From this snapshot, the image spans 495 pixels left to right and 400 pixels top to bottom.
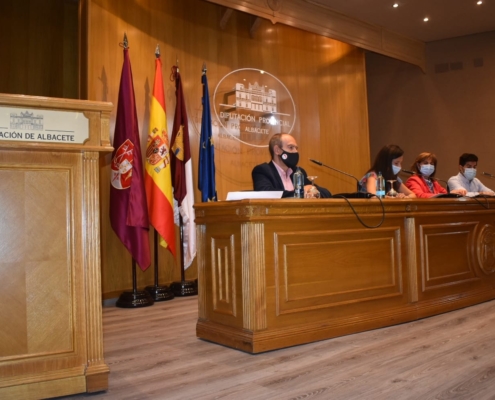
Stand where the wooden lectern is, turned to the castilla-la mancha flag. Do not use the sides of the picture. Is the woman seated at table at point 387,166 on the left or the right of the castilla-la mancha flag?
right

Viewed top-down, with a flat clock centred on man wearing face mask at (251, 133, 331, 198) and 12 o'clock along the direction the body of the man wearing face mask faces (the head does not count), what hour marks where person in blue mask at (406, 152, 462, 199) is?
The person in blue mask is roughly at 9 o'clock from the man wearing face mask.

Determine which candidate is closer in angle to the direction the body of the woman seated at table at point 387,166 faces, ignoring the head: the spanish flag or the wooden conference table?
the wooden conference table

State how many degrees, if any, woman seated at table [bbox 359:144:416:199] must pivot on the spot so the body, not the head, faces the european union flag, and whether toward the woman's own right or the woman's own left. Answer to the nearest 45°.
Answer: approximately 135° to the woman's own right

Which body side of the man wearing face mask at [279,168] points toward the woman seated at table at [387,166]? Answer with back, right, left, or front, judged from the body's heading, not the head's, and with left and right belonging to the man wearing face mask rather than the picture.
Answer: left

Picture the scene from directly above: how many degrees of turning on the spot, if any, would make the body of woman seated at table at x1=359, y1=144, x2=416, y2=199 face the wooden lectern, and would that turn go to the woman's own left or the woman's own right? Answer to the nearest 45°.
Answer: approximately 90° to the woman's own right

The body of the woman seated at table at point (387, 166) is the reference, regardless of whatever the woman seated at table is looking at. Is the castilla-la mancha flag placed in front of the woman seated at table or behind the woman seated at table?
behind

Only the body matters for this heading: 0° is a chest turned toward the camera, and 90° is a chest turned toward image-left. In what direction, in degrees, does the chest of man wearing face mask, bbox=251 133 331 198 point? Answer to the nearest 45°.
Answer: approximately 315°

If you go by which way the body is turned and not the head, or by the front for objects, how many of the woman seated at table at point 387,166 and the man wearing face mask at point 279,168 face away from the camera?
0

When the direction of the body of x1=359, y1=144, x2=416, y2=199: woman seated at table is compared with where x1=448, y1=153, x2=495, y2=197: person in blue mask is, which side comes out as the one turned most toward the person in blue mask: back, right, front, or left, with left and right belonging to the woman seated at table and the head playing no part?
left

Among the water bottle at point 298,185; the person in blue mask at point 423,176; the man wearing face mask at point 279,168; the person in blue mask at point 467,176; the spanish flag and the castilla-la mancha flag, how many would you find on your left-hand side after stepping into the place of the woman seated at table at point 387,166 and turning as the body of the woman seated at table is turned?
2

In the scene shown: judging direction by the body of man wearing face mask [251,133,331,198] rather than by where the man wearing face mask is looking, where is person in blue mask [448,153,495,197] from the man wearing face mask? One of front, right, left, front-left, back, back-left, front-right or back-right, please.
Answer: left

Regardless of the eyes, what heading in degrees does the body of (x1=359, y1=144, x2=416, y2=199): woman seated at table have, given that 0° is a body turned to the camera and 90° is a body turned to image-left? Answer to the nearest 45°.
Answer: approximately 315°

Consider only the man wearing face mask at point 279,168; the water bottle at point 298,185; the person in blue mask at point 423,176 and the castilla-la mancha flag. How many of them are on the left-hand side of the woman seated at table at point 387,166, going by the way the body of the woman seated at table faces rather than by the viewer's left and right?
1
